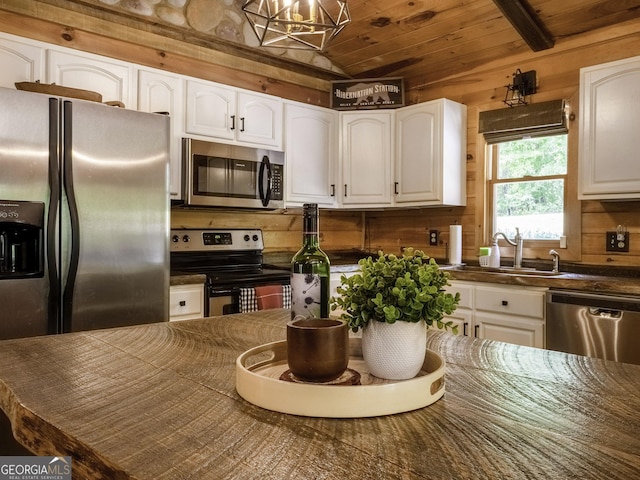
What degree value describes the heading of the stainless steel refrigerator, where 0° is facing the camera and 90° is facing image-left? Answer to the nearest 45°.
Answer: approximately 315°

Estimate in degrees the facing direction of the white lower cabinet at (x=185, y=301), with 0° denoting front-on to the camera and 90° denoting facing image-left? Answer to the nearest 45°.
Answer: approximately 315°

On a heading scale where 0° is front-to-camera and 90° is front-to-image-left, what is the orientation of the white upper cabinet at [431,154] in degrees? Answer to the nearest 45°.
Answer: approximately 45°

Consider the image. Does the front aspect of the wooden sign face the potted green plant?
yes

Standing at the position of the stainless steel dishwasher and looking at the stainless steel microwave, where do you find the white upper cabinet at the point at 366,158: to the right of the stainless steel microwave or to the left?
right

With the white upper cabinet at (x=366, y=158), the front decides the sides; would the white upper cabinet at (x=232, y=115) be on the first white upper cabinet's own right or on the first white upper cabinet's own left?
on the first white upper cabinet's own right
